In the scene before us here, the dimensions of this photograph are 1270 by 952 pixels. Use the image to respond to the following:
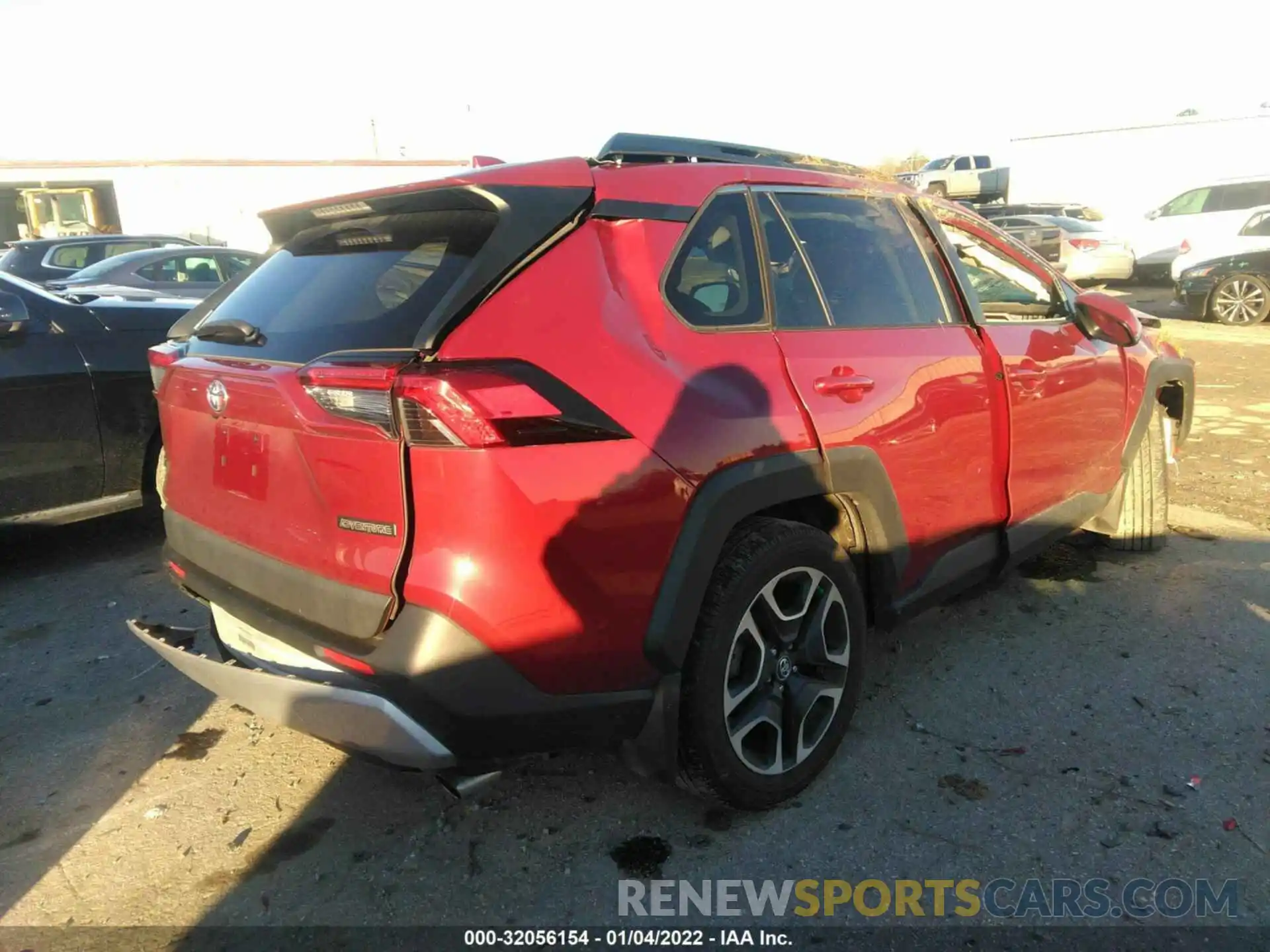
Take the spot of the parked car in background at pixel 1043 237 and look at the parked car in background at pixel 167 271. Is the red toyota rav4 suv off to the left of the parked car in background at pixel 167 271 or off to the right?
left

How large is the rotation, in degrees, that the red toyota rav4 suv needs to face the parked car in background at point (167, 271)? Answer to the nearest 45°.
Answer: approximately 90° to its left

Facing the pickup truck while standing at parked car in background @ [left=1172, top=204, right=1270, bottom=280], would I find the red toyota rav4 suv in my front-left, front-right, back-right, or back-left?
back-left

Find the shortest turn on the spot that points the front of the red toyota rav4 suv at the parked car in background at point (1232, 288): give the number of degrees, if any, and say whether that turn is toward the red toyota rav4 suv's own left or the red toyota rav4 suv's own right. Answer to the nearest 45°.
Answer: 0° — it already faces it

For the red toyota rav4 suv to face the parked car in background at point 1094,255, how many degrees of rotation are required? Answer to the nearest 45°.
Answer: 0° — it already faces it

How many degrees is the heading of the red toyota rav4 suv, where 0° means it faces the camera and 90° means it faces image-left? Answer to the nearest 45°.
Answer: approximately 225°

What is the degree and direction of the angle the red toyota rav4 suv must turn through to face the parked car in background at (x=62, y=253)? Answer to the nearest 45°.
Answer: approximately 90° to its left

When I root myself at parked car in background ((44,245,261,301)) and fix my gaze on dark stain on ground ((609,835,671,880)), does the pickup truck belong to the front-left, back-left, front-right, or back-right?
back-left
